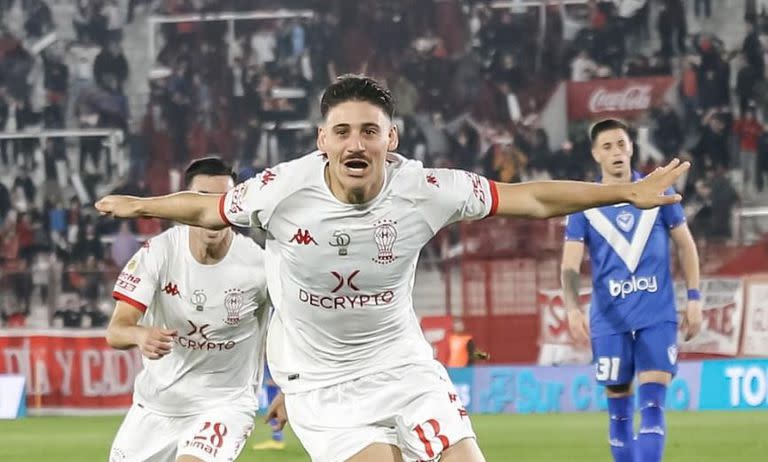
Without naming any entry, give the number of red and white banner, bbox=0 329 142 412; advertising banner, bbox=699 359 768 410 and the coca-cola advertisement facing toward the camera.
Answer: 3

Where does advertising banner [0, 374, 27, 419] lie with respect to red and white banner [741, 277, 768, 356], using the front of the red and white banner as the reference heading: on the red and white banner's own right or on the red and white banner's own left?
on the red and white banner's own right

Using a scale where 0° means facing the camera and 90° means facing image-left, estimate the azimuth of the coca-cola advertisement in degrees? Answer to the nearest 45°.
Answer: approximately 0°

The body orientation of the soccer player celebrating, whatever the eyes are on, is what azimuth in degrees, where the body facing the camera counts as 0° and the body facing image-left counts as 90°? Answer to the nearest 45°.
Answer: approximately 0°

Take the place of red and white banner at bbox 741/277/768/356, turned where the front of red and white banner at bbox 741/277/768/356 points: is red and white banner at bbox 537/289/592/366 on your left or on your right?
on your right

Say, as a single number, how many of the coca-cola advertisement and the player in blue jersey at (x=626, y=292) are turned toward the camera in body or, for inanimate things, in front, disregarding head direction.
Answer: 2

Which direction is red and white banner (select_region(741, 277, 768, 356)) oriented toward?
toward the camera

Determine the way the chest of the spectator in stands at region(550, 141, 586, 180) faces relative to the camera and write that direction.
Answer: toward the camera
